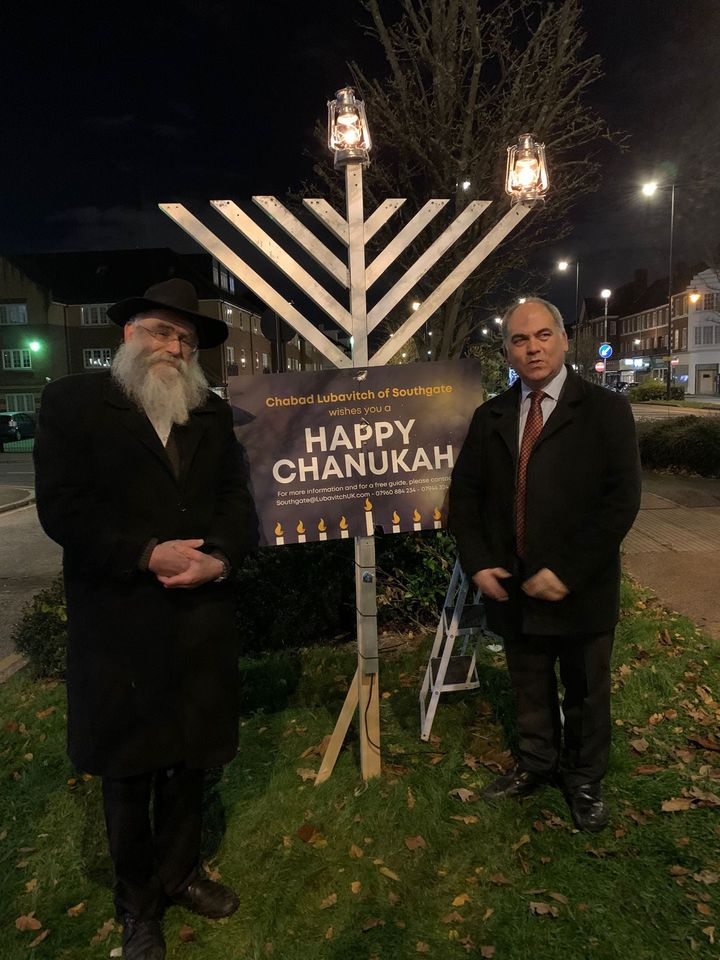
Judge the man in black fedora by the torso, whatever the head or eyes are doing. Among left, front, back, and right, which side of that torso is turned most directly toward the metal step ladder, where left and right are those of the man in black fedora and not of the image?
left

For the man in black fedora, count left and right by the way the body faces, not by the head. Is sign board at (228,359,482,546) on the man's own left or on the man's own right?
on the man's own left

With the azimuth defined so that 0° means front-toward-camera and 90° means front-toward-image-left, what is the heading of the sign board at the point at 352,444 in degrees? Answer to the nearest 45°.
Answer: approximately 0°

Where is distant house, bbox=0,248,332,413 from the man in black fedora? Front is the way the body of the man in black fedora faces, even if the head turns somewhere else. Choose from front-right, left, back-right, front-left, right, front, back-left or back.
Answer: back-left

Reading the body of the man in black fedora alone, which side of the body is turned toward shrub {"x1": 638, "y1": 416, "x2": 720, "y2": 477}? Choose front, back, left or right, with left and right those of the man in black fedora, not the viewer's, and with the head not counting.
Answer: left

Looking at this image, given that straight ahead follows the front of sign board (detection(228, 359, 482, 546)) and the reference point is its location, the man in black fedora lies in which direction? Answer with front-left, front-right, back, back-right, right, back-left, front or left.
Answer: front-right

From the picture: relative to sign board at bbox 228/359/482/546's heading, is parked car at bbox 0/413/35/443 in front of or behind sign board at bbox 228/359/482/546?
behind
